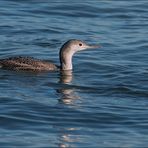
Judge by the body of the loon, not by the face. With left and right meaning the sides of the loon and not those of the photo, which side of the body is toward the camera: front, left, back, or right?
right
